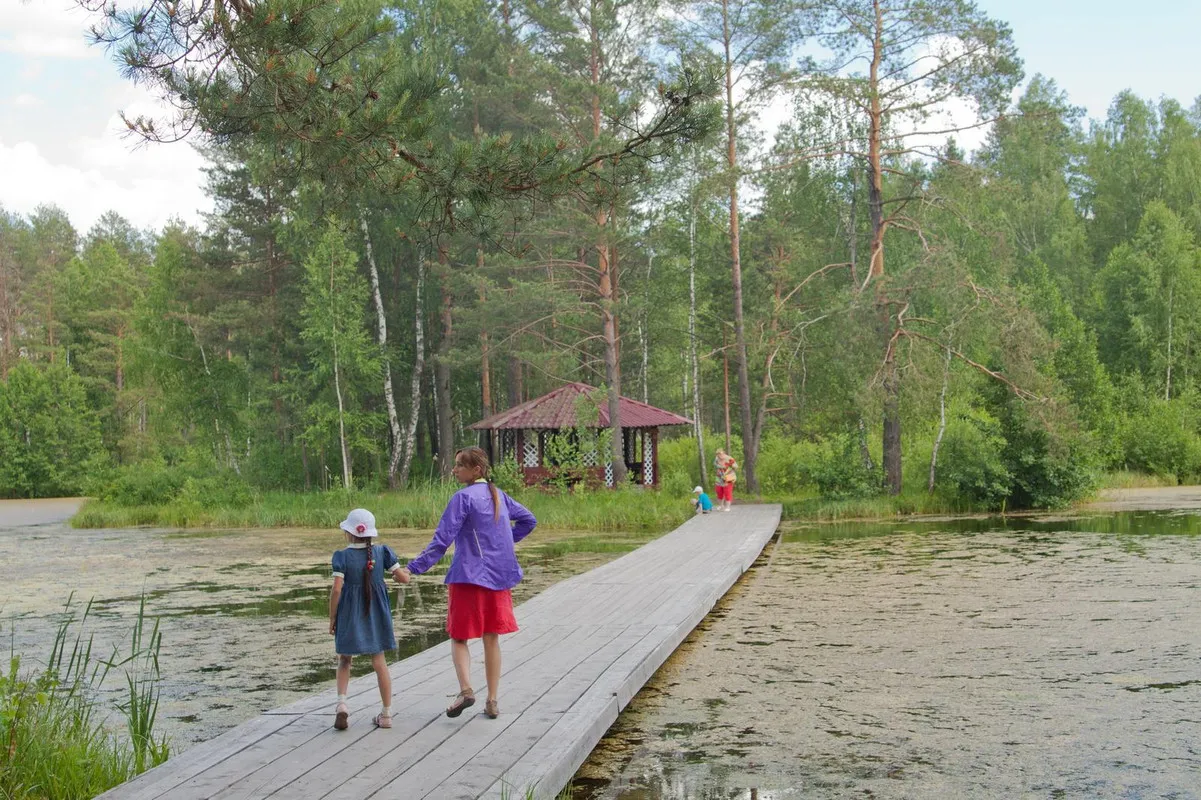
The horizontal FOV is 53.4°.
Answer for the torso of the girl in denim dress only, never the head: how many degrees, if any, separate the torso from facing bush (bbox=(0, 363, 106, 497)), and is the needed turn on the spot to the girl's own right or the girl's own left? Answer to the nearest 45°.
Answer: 0° — they already face it

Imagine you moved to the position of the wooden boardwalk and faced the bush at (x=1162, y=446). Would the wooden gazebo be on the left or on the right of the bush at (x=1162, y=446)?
left

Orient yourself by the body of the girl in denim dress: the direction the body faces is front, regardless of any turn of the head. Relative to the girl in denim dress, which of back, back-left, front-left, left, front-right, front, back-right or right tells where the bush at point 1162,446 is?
front-right

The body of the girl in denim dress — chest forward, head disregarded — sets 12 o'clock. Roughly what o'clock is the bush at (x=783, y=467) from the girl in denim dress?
The bush is roughly at 1 o'clock from the girl in denim dress.

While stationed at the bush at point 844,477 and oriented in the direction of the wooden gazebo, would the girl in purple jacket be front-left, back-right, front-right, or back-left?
back-left

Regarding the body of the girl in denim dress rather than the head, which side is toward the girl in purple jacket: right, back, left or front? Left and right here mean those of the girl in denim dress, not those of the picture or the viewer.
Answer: right

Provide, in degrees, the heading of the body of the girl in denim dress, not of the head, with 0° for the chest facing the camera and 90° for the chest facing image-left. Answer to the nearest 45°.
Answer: approximately 180°

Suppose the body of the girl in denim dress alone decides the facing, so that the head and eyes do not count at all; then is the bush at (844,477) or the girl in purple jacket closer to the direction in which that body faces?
the bush

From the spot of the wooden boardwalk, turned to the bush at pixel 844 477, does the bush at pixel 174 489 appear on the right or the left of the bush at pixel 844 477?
left

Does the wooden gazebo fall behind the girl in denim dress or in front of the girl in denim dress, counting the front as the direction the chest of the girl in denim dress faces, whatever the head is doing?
in front
